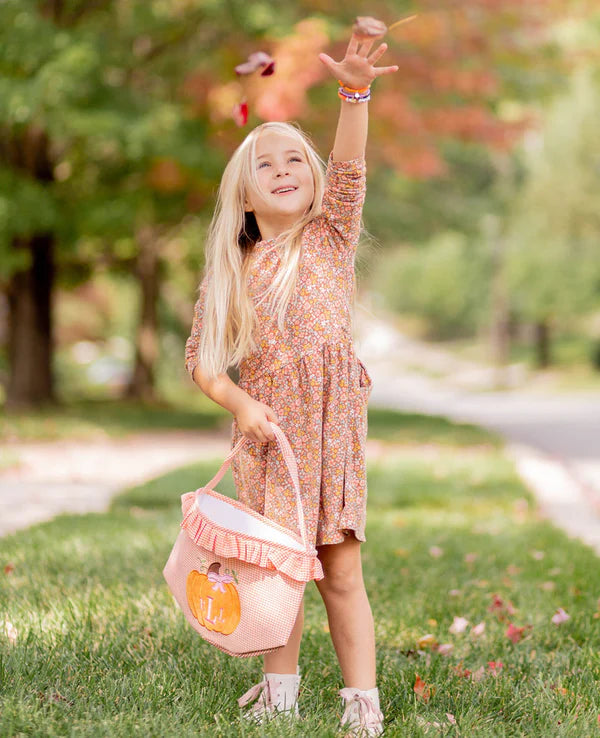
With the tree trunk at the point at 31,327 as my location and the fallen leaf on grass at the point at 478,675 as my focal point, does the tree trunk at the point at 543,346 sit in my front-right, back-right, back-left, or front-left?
back-left

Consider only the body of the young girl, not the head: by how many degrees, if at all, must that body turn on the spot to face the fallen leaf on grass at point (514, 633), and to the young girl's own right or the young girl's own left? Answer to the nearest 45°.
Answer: approximately 135° to the young girl's own left

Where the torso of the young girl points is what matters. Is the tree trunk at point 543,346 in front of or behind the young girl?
behind

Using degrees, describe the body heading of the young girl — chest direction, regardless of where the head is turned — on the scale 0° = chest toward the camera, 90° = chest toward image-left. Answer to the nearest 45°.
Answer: approximately 0°

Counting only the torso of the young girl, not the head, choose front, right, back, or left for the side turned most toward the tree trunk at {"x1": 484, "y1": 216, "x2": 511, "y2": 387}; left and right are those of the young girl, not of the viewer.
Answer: back

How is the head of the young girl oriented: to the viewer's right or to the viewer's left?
to the viewer's right

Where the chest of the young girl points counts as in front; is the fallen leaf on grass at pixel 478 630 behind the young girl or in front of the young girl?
behind

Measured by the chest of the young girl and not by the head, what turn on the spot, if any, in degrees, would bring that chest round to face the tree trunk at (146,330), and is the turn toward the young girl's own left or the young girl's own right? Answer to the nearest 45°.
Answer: approximately 180°

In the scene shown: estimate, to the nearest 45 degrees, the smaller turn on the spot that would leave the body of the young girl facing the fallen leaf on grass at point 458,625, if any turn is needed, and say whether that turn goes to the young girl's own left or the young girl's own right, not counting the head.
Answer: approximately 135° to the young girl's own left
